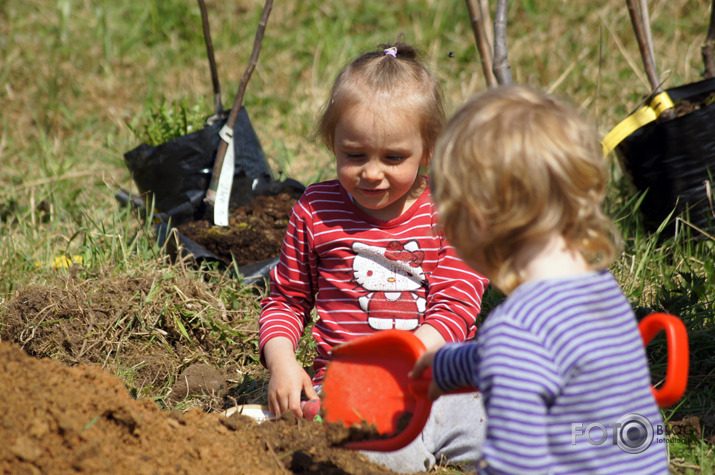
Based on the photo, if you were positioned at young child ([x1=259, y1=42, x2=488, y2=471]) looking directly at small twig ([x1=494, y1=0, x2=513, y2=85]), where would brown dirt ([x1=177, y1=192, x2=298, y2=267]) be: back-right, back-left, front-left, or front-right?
front-left

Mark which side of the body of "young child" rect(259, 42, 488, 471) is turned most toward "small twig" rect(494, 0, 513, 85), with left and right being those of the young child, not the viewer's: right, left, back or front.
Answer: back

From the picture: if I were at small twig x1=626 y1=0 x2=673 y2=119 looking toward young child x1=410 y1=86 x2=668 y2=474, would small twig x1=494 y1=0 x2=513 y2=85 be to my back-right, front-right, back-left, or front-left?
front-right

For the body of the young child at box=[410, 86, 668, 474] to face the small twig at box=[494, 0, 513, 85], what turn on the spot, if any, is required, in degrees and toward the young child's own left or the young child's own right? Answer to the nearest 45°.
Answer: approximately 45° to the young child's own right

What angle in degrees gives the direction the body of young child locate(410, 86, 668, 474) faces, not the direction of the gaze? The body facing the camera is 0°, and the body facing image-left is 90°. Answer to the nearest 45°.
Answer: approximately 135°

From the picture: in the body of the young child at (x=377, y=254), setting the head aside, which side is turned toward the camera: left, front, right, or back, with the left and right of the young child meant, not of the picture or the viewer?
front

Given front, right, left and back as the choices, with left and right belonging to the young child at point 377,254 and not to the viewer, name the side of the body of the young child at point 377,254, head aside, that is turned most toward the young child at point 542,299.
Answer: front

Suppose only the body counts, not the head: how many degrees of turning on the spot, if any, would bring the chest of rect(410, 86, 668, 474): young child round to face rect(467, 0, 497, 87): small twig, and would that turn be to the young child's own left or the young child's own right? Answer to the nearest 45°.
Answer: approximately 45° to the young child's own right

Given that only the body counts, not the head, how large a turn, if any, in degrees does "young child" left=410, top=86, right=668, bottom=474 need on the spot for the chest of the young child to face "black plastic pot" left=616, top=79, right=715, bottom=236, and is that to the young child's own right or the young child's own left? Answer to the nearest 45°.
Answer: approximately 45° to the young child's own right

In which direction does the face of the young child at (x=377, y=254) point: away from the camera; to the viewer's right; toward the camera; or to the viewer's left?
toward the camera

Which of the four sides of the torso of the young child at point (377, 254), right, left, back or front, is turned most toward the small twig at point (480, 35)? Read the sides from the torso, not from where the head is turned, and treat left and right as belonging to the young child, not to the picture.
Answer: back

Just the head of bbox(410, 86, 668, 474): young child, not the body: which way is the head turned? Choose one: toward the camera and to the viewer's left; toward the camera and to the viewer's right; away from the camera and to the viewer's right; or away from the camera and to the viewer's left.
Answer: away from the camera and to the viewer's left

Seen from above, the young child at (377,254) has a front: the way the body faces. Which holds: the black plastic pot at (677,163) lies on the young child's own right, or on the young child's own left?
on the young child's own left

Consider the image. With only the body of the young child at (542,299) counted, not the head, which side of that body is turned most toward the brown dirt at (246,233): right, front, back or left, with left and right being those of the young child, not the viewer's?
front

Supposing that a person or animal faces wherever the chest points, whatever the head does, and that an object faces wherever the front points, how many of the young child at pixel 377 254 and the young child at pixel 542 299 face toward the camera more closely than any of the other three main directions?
1

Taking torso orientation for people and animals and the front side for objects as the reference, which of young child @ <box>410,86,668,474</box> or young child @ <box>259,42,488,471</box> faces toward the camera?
young child @ <box>259,42,488,471</box>

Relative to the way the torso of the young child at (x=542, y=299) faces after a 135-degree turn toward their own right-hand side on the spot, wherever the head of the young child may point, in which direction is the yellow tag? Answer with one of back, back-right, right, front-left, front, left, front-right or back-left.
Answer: left

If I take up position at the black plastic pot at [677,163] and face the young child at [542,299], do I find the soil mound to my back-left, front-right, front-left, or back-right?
front-right
